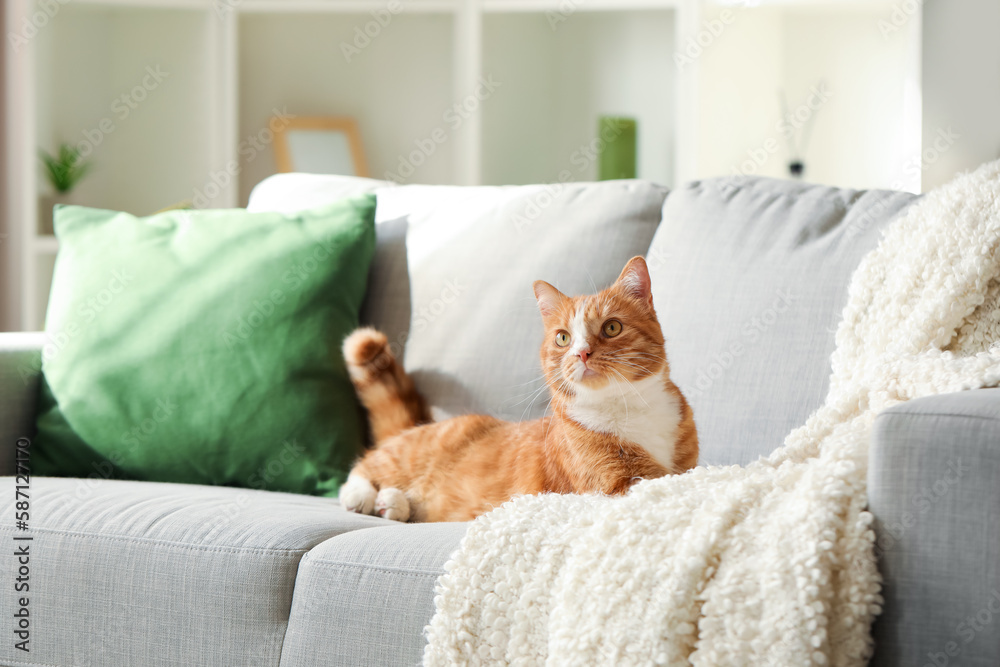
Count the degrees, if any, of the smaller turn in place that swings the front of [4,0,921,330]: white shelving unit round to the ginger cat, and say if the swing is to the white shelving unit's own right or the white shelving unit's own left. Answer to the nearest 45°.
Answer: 0° — it already faces it

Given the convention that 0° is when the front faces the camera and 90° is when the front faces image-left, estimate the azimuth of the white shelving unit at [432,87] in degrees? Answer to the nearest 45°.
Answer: approximately 0°

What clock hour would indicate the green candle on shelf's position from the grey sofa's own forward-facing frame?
The green candle on shelf is roughly at 6 o'clock from the grey sofa.

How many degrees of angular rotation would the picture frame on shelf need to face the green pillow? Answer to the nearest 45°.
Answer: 0° — it already faces it

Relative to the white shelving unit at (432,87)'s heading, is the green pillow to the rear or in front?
in front

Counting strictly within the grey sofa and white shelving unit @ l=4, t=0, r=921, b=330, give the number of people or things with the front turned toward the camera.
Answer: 2

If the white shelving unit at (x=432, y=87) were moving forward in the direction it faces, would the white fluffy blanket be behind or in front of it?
in front

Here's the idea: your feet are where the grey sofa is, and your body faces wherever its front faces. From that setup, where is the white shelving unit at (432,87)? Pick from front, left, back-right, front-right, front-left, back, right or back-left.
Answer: back

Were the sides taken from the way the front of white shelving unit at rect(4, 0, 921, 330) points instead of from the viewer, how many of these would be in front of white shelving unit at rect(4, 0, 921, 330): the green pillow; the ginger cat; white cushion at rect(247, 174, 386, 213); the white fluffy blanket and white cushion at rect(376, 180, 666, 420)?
5

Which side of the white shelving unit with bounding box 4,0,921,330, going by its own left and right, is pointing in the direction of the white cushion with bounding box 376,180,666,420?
front
